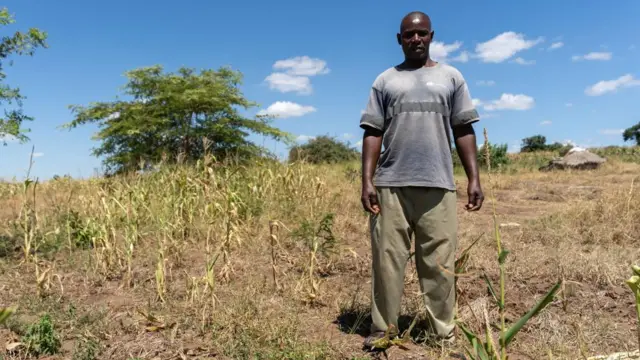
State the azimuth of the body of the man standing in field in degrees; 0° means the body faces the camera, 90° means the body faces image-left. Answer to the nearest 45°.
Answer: approximately 0°

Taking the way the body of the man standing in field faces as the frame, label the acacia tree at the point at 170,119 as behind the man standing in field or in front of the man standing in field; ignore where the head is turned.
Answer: behind

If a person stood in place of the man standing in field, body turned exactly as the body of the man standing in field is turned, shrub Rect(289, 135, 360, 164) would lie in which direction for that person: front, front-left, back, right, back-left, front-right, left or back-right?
back

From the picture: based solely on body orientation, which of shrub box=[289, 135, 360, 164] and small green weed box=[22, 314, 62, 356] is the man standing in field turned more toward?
the small green weed

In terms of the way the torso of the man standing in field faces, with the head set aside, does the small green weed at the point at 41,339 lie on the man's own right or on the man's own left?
on the man's own right
